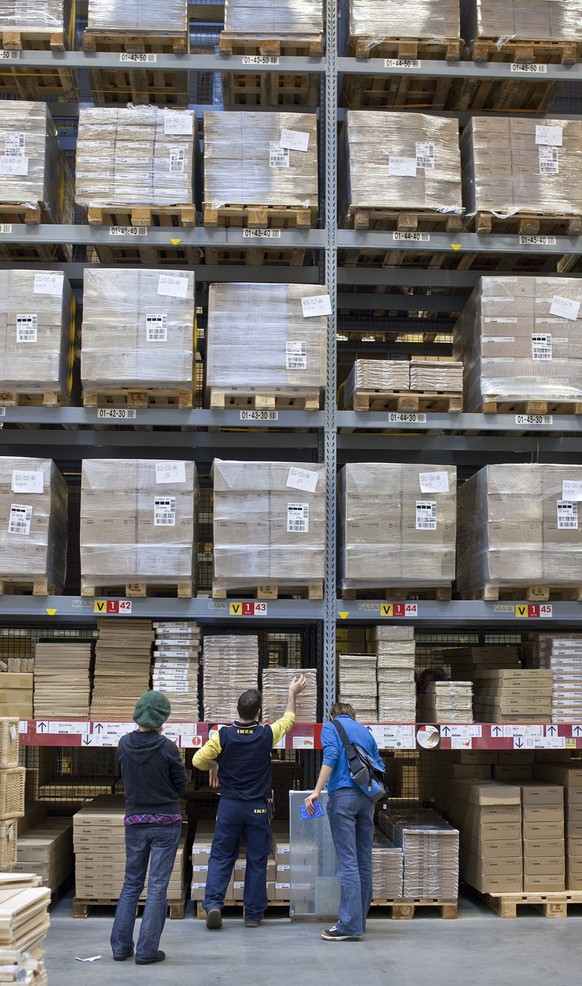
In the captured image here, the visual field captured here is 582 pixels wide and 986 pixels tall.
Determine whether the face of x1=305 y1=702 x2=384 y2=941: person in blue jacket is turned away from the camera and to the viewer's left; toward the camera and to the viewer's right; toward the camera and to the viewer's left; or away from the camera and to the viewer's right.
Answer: away from the camera and to the viewer's left

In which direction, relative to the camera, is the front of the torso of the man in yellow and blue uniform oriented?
away from the camera

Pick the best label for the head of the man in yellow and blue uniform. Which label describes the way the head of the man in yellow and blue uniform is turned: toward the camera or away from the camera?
away from the camera

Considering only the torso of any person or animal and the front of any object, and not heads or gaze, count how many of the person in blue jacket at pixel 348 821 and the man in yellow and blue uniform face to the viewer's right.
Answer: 0

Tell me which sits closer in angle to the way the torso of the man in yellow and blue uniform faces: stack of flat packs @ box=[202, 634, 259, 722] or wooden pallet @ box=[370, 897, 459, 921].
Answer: the stack of flat packs

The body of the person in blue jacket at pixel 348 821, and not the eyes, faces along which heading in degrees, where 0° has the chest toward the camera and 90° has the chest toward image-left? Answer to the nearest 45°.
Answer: approximately 135°

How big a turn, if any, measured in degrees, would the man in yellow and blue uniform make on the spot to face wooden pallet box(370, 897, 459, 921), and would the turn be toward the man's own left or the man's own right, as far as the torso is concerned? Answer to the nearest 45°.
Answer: approximately 45° to the man's own right
